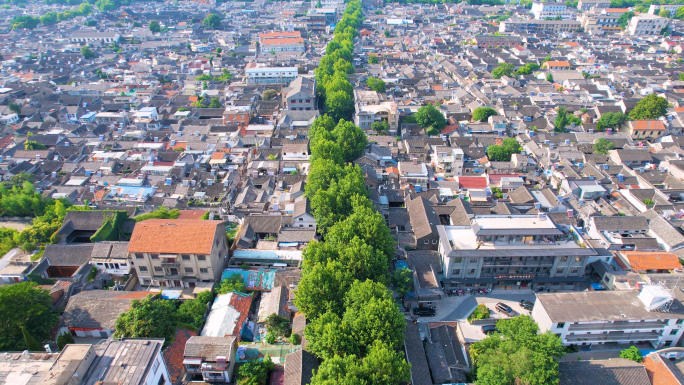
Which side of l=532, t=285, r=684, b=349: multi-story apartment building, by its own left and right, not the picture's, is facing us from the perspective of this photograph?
front

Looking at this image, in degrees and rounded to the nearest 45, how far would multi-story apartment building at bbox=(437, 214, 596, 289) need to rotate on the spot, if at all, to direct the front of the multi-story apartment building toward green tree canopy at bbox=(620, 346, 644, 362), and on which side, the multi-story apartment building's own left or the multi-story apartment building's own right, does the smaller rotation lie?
approximately 45° to the multi-story apartment building's own left

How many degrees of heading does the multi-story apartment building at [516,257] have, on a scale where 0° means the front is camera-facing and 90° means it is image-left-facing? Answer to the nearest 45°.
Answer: approximately 0°

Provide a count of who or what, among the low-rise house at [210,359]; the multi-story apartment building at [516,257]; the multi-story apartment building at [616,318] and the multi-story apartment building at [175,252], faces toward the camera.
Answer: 4

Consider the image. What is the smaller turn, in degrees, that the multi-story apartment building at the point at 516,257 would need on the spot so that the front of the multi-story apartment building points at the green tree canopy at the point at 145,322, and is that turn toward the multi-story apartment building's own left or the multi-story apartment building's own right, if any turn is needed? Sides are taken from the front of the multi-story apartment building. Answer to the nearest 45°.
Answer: approximately 45° to the multi-story apartment building's own right

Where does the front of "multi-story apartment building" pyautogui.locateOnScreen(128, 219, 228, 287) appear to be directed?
toward the camera

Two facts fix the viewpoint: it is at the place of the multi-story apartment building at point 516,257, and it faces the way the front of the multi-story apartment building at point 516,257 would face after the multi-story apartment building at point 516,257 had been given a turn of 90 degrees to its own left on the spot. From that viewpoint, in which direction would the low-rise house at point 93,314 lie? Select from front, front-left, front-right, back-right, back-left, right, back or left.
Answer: back-right

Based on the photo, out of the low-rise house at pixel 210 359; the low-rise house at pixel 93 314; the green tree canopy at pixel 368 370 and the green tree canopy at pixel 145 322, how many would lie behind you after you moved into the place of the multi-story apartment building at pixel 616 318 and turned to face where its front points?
0

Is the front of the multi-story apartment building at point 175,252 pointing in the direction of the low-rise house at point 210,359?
yes

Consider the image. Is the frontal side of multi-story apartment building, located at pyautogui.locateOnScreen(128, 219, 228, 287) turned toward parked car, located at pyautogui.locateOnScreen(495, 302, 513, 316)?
no

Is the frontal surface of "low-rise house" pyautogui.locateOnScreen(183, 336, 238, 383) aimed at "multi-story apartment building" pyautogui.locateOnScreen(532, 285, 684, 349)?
no

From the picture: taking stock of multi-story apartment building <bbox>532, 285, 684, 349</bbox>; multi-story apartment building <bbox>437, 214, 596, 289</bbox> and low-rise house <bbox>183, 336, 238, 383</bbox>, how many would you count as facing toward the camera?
3

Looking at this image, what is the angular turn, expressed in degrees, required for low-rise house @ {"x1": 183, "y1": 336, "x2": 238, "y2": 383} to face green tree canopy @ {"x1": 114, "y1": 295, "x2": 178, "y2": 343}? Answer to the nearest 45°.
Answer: approximately 135° to its right

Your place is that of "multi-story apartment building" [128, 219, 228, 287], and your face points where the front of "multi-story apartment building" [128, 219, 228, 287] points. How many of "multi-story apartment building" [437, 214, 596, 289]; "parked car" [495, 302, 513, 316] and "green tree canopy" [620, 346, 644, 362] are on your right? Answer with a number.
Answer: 0

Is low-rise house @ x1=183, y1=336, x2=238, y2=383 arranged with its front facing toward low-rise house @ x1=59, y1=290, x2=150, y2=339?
no

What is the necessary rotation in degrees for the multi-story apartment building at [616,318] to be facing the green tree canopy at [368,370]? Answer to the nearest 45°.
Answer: approximately 45° to its right
